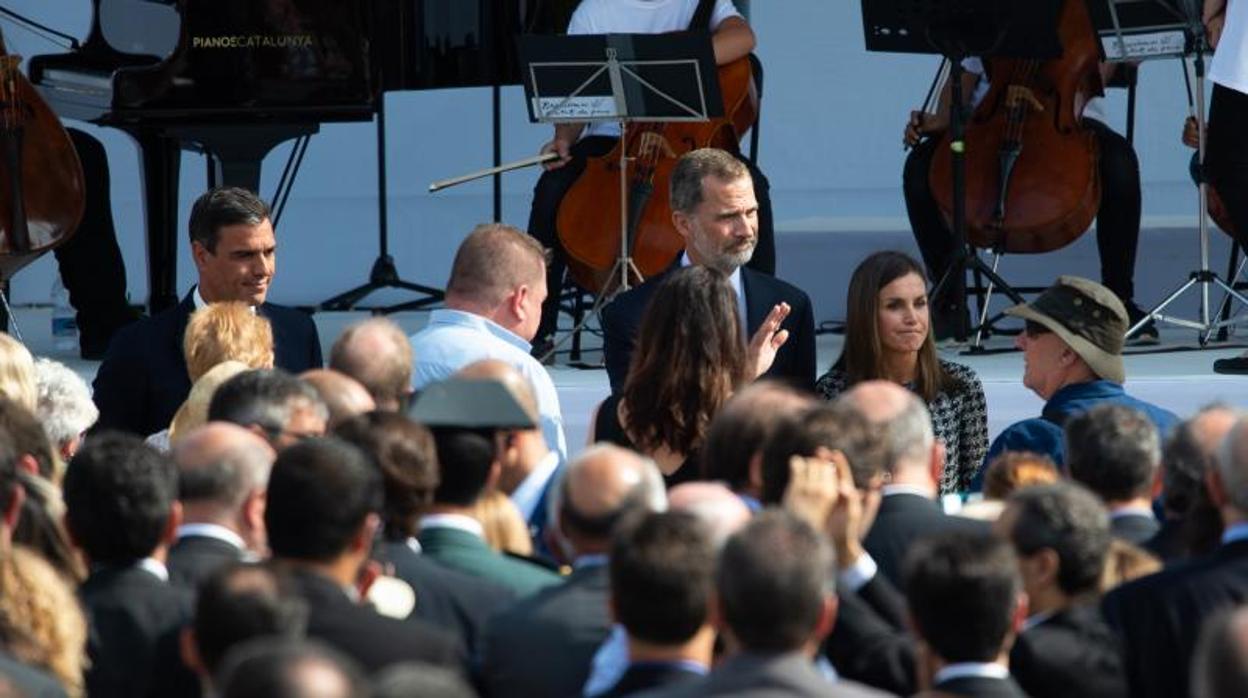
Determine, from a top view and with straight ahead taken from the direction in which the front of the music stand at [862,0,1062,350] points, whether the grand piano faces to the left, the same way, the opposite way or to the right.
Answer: to the left

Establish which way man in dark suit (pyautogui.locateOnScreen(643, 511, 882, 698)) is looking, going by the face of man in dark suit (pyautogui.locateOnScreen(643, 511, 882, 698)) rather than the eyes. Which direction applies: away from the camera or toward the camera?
away from the camera

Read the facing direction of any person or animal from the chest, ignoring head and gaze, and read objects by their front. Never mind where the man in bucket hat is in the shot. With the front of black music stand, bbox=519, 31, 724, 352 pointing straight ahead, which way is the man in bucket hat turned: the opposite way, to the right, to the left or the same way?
to the left

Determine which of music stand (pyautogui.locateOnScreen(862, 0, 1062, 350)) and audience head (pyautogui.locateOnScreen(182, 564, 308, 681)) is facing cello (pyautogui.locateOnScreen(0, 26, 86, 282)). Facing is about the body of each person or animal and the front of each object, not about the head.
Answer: the audience head

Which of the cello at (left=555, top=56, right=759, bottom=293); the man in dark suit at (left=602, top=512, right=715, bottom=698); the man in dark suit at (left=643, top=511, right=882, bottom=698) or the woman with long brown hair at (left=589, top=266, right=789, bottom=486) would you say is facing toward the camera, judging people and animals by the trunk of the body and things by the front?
the cello

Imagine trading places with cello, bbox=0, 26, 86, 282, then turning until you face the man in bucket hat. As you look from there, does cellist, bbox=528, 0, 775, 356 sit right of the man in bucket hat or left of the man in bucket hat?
left

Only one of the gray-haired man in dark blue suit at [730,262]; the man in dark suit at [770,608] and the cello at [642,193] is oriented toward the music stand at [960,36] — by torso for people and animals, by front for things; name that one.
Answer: the man in dark suit

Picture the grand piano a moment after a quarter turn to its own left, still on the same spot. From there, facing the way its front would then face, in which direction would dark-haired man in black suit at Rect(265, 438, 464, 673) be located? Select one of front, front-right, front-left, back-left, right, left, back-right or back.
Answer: front

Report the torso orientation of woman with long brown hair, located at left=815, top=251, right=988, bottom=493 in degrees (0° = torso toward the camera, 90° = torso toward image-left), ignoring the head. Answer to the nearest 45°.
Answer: approximately 315°

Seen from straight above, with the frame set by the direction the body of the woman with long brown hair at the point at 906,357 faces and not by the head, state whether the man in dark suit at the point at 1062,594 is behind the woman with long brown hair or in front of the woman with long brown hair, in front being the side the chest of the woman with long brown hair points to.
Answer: in front

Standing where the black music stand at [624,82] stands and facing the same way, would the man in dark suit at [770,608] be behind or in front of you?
behind

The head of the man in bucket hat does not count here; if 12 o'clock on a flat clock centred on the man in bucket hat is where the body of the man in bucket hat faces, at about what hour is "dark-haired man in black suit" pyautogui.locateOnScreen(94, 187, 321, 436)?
The dark-haired man in black suit is roughly at 12 o'clock from the man in bucket hat.

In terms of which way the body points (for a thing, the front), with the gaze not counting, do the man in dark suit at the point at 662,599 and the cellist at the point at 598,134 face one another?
yes

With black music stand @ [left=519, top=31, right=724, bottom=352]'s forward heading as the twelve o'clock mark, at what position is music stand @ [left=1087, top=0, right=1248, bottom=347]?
The music stand is roughly at 3 o'clock from the black music stand.

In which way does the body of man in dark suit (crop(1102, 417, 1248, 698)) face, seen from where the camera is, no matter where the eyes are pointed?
away from the camera

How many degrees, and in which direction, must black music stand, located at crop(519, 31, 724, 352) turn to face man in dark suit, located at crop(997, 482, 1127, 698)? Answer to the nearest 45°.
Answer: approximately 180°
